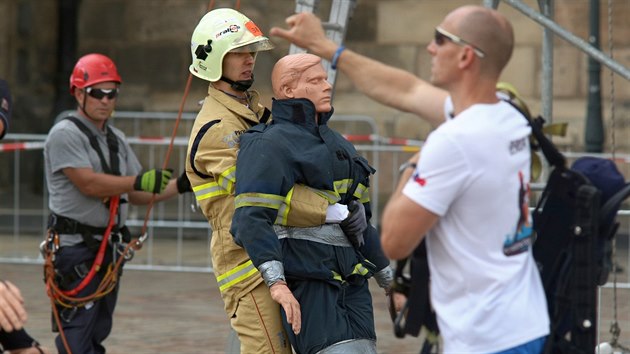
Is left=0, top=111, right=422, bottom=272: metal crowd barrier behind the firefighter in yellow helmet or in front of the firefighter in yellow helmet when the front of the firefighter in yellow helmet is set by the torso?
behind

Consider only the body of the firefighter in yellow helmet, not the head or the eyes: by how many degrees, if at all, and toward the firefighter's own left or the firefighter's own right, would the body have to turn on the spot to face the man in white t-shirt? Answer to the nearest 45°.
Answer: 0° — they already face them

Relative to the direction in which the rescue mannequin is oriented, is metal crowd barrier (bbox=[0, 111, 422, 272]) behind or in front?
behind

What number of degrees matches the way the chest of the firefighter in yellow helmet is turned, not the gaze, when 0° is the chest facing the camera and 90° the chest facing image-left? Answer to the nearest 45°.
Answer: approximately 315°

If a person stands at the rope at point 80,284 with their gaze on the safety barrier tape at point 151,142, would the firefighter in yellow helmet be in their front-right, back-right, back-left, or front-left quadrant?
back-right

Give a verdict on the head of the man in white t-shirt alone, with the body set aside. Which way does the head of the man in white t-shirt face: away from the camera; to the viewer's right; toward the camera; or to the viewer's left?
to the viewer's left

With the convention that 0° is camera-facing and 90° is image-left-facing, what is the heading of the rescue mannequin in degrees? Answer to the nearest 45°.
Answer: approximately 315°
